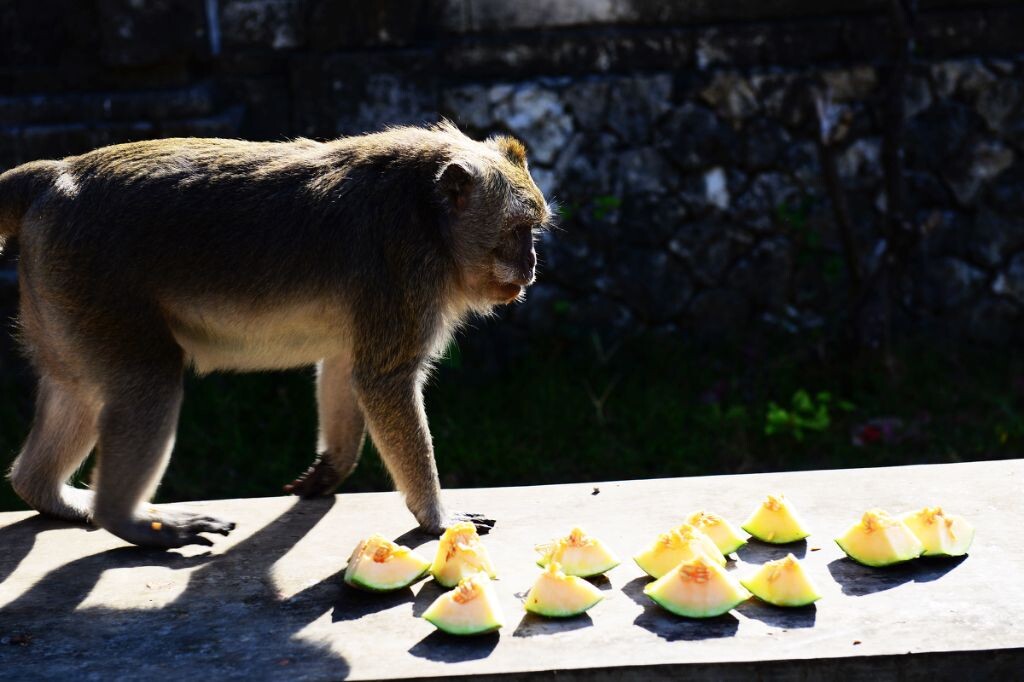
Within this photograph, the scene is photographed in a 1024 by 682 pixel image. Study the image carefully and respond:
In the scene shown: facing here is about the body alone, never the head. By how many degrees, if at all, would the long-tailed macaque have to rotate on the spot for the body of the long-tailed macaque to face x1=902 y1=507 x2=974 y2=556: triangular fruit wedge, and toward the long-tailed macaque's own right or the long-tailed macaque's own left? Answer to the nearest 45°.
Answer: approximately 45° to the long-tailed macaque's own right

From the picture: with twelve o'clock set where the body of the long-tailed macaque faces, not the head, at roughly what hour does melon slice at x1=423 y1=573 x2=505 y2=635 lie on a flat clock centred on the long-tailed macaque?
The melon slice is roughly at 2 o'clock from the long-tailed macaque.

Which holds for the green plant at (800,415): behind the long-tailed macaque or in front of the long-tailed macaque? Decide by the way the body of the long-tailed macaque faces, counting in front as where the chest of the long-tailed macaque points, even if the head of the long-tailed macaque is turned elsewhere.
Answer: in front

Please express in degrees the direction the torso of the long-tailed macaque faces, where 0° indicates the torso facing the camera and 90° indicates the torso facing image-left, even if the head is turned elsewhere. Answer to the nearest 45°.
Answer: approximately 270°

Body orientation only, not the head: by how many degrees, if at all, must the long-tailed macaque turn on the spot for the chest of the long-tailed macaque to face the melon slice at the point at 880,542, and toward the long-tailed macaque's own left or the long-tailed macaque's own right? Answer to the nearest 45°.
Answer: approximately 45° to the long-tailed macaque's own right

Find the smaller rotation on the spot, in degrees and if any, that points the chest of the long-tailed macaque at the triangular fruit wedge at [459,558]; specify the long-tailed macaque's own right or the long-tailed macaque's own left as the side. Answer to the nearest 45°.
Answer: approximately 45° to the long-tailed macaque's own right

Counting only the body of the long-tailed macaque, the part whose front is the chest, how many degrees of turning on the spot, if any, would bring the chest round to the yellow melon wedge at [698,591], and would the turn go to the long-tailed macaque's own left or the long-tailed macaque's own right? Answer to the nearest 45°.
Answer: approximately 45° to the long-tailed macaque's own right

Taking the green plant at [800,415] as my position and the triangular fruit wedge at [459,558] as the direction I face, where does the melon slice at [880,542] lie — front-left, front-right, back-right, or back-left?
front-left
